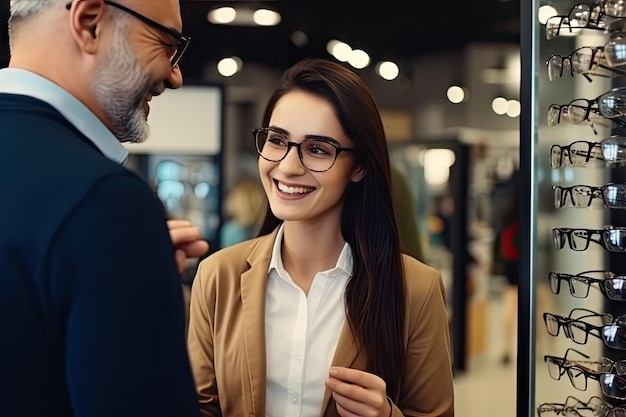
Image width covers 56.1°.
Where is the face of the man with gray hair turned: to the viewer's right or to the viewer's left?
to the viewer's right

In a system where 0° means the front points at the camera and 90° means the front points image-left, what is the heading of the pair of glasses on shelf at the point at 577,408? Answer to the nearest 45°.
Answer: approximately 45°

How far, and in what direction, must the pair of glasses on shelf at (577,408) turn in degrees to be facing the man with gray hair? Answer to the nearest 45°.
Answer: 0° — it already faces them

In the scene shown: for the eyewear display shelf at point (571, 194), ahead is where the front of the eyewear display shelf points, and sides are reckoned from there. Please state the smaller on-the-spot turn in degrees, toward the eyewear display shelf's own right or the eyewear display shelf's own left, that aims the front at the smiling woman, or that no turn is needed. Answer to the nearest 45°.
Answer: approximately 45° to the eyewear display shelf's own right

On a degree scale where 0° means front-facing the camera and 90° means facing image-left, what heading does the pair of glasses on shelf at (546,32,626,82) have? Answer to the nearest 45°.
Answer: approximately 45°

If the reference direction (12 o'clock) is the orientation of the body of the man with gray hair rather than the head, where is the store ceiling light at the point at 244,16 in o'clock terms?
The store ceiling light is roughly at 11 o'clock from the man with gray hair.
